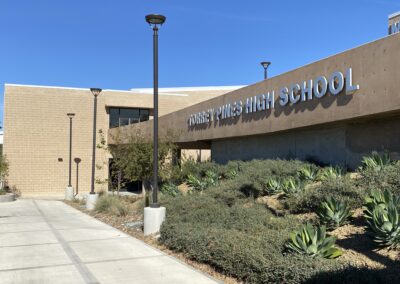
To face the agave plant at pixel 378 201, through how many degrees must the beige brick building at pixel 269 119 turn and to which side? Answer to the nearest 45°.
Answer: approximately 45° to its left

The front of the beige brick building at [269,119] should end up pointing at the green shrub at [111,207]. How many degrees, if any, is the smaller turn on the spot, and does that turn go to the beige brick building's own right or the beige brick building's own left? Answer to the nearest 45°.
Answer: approximately 45° to the beige brick building's own right

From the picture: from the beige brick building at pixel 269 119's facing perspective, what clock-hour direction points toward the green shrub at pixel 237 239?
The green shrub is roughly at 11 o'clock from the beige brick building.

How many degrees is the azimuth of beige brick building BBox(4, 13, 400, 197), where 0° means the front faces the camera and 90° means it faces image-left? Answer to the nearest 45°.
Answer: approximately 45°

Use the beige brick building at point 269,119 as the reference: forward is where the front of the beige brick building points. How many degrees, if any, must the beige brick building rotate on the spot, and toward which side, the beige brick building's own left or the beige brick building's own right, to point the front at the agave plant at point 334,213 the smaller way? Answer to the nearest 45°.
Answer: approximately 45° to the beige brick building's own left

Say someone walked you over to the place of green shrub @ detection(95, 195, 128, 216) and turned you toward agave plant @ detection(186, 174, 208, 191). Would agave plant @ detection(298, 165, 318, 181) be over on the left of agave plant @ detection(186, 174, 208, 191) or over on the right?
right

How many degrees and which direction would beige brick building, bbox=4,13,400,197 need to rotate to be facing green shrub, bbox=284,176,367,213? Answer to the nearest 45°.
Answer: approximately 45° to its left
